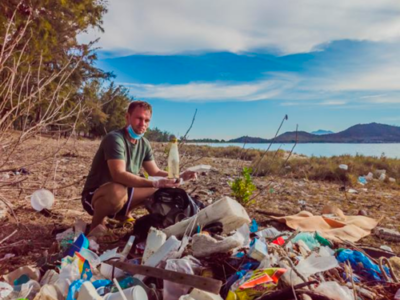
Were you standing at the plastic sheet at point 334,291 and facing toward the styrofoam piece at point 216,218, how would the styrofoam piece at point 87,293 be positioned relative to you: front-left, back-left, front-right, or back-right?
front-left

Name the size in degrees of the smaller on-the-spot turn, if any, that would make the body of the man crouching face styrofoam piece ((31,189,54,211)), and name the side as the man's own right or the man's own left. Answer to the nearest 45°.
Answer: approximately 180°

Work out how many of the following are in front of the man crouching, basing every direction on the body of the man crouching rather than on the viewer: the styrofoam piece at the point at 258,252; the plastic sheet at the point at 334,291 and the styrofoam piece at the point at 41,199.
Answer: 2

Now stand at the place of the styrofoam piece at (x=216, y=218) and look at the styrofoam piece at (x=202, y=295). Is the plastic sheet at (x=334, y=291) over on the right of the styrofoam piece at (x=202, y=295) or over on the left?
left

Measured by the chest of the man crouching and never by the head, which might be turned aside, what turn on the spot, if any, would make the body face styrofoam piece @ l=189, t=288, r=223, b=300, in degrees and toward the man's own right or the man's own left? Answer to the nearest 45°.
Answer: approximately 45° to the man's own right

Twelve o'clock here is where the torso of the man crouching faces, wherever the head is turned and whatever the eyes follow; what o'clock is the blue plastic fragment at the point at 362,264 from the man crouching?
The blue plastic fragment is roughly at 12 o'clock from the man crouching.

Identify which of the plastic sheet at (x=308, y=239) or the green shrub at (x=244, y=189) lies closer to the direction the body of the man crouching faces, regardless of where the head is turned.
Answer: the plastic sheet

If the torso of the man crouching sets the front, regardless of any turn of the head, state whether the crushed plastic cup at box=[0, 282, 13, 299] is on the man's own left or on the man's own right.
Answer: on the man's own right

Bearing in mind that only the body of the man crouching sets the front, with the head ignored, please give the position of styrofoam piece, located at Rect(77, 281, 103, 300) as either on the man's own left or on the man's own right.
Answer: on the man's own right

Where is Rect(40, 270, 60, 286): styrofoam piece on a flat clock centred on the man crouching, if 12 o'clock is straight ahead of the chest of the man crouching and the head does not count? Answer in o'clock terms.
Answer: The styrofoam piece is roughly at 2 o'clock from the man crouching.

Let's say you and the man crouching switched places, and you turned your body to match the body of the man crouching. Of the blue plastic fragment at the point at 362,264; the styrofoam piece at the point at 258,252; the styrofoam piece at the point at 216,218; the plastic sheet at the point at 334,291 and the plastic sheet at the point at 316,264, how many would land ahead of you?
5

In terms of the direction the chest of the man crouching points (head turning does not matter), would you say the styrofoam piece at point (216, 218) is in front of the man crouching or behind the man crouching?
in front

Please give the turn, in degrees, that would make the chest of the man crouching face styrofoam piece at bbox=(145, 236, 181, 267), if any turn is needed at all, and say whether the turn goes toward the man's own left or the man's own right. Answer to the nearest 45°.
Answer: approximately 45° to the man's own right

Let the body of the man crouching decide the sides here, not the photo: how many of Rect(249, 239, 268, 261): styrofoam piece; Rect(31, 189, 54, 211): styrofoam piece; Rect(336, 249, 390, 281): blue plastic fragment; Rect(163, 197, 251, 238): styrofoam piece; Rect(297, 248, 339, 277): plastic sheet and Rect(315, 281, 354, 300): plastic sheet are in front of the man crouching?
5

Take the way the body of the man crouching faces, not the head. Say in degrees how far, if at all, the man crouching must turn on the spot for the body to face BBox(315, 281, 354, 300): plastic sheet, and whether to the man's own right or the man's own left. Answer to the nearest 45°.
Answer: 0° — they already face it

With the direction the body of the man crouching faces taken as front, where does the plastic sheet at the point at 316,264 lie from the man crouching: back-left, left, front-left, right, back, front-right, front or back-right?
front

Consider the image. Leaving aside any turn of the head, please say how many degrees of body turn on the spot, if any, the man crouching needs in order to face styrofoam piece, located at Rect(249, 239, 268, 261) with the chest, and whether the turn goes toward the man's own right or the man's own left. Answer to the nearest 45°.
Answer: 0° — they already face it

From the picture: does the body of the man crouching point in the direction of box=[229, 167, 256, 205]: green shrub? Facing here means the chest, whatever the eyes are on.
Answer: no

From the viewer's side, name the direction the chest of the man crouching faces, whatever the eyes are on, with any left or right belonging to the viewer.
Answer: facing the viewer and to the right of the viewer
